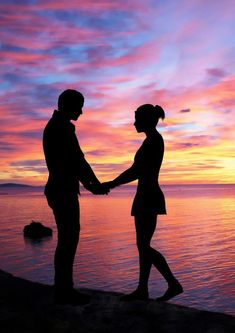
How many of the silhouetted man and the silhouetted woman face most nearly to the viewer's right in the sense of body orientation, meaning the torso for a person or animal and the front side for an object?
1

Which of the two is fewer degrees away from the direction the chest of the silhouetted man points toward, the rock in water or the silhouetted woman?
the silhouetted woman

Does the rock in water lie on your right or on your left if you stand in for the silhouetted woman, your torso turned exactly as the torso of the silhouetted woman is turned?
on your right

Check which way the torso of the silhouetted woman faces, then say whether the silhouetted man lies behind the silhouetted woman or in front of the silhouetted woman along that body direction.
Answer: in front

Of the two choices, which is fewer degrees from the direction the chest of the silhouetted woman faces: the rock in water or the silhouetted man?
the silhouetted man

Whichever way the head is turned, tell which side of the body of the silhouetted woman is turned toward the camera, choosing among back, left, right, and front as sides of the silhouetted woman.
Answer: left

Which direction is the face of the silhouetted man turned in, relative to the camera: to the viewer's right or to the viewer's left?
to the viewer's right

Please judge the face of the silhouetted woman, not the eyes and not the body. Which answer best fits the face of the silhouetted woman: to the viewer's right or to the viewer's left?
to the viewer's left

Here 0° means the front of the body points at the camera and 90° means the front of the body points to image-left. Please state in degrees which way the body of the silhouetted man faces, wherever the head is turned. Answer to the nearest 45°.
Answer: approximately 270°

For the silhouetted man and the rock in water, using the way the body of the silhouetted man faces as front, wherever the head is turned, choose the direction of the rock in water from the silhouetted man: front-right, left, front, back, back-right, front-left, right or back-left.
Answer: left

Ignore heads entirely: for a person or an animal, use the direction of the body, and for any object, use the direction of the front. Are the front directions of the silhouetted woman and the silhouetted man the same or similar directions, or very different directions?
very different directions

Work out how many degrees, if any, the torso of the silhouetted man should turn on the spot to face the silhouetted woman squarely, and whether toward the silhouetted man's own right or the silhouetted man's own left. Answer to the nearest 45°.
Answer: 0° — they already face them
